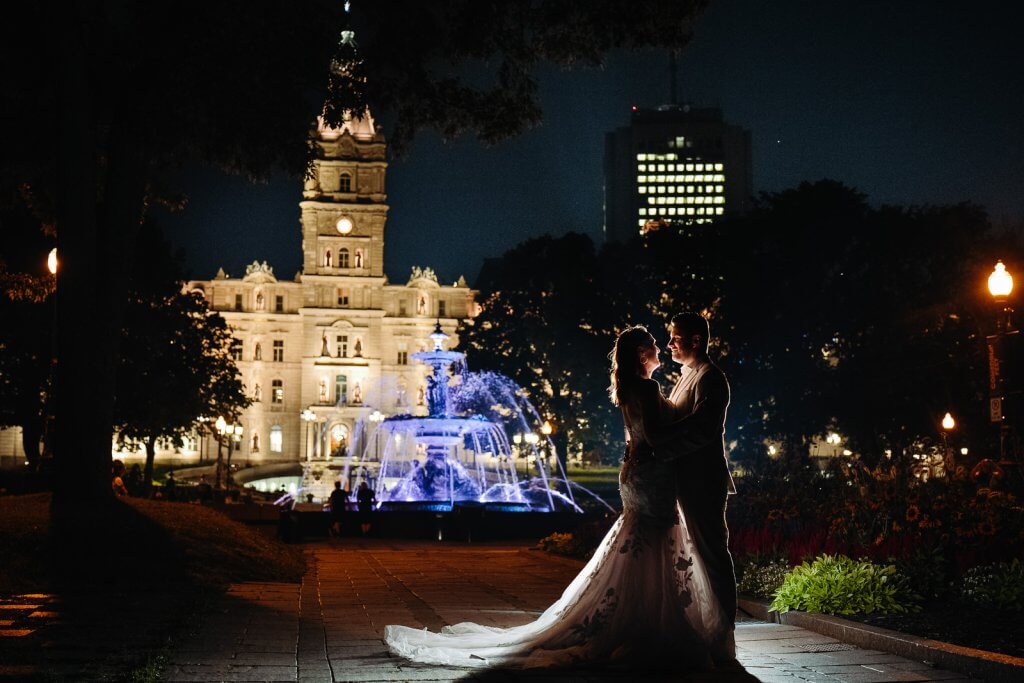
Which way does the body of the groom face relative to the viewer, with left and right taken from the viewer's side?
facing to the left of the viewer

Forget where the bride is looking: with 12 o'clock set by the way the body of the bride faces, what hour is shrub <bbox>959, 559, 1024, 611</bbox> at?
The shrub is roughly at 11 o'clock from the bride.

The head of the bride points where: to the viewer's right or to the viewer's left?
to the viewer's right

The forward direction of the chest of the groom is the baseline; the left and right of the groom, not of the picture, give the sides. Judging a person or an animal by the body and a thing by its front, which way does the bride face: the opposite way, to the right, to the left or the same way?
the opposite way

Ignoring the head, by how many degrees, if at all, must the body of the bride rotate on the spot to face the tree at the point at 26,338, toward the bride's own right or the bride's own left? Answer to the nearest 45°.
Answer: approximately 135° to the bride's own left

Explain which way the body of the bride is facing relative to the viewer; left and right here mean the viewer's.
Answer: facing to the right of the viewer

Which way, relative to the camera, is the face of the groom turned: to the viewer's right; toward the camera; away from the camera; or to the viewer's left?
to the viewer's left

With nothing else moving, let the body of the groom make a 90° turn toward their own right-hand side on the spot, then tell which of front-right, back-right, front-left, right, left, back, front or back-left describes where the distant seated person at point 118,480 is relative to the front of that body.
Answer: front-left

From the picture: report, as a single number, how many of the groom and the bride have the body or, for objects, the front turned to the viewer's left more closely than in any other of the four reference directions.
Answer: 1

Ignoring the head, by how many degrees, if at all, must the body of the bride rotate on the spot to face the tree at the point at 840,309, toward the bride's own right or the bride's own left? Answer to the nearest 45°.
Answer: approximately 90° to the bride's own left

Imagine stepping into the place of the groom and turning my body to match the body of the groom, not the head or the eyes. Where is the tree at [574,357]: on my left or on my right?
on my right

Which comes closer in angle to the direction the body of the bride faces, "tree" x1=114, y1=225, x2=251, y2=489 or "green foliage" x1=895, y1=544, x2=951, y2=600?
the green foliage

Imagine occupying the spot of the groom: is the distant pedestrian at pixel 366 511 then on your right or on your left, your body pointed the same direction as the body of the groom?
on your right

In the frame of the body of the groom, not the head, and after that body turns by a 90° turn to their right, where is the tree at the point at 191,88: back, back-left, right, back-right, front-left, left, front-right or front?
front-left
